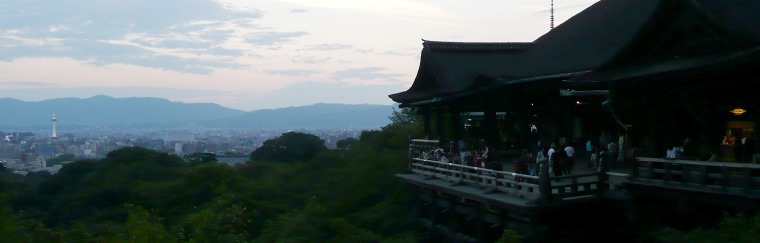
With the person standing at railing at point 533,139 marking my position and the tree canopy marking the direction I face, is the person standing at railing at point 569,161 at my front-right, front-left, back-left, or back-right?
back-left

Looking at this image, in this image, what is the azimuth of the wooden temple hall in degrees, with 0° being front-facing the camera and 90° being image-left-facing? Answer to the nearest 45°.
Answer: approximately 45°

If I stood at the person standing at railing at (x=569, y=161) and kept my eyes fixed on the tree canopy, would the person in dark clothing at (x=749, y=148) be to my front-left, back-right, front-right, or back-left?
back-right
